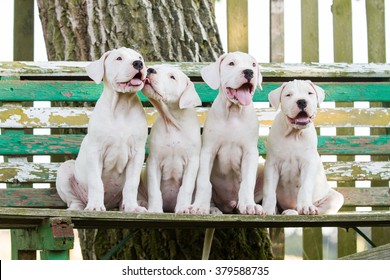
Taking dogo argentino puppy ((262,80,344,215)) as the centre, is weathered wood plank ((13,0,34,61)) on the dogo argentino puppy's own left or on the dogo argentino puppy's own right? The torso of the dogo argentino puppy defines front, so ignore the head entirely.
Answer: on the dogo argentino puppy's own right

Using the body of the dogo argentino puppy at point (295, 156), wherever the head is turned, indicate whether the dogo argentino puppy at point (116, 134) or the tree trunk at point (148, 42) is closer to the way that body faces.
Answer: the dogo argentino puppy

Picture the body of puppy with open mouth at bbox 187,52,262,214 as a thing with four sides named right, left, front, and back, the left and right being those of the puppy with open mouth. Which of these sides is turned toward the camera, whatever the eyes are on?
front

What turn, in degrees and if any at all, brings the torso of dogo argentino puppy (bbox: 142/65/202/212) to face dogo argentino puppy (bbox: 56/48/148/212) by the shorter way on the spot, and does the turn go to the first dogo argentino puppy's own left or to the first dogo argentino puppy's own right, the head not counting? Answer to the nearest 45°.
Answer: approximately 90° to the first dogo argentino puppy's own right

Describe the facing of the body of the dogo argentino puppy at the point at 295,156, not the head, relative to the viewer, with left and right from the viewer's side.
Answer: facing the viewer

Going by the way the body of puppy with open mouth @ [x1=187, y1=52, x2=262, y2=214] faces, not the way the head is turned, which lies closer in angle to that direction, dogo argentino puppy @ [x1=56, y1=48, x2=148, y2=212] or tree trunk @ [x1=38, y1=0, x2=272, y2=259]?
the dogo argentino puppy
